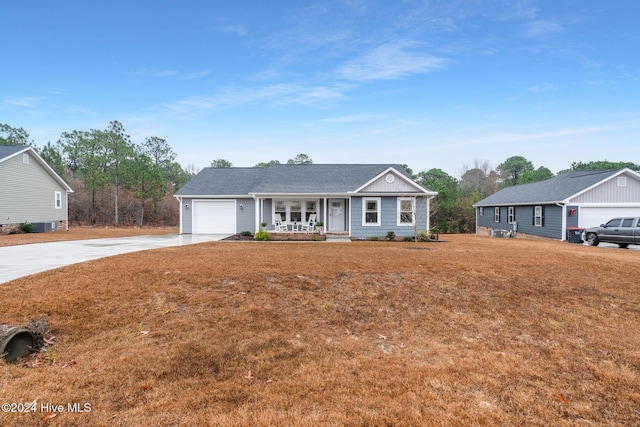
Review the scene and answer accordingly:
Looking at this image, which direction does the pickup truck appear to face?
to the viewer's left

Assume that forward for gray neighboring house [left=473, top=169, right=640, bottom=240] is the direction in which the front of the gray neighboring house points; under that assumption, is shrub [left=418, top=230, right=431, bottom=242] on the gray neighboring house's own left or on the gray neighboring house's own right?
on the gray neighboring house's own right

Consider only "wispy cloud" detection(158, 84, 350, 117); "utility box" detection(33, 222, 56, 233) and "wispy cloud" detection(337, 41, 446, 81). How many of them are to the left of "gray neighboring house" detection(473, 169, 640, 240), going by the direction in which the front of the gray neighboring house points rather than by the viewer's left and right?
0

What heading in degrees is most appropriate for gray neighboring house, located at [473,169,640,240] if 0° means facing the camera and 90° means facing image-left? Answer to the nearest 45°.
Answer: approximately 315°

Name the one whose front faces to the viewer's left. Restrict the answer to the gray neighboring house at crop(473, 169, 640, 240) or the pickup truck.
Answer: the pickup truck

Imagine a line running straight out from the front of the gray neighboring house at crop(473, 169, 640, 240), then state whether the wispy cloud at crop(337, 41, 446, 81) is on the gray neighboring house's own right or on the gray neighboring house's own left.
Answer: on the gray neighboring house's own right

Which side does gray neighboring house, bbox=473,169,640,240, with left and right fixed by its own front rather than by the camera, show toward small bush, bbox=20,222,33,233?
right

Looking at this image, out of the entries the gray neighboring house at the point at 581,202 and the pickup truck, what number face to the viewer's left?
1

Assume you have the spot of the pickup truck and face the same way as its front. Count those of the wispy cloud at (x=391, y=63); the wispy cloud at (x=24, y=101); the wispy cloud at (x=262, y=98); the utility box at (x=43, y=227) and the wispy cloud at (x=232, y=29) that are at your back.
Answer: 0

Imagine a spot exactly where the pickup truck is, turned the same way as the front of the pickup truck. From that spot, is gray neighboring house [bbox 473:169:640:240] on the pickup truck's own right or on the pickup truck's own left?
on the pickup truck's own right

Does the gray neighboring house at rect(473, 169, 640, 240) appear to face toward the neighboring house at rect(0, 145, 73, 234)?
no

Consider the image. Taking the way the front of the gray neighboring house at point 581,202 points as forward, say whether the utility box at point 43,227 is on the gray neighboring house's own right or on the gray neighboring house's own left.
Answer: on the gray neighboring house's own right

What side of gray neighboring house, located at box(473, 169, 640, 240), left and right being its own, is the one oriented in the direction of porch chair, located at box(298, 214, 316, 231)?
right
